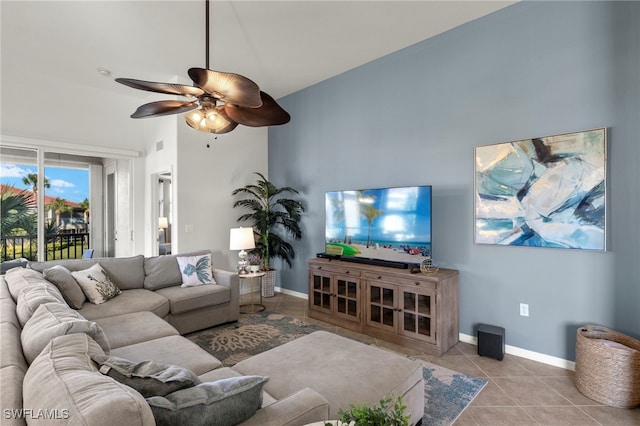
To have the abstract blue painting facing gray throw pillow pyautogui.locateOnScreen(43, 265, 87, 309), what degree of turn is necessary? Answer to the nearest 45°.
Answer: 0° — it already faces it

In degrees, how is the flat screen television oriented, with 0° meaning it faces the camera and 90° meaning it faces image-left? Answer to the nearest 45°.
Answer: approximately 45°

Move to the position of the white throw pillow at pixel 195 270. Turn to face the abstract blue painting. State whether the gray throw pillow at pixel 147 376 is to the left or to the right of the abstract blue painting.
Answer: right

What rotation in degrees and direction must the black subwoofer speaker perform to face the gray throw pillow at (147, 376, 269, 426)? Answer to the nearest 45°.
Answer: approximately 45° to its left

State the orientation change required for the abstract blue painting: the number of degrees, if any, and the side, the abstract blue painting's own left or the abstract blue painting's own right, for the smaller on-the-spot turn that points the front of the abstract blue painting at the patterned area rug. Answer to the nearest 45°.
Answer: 0° — it already faces it

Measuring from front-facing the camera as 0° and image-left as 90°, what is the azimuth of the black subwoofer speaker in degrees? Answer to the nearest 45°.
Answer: approximately 45°

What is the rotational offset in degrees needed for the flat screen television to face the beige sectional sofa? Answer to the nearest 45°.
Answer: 0° — it already faces it

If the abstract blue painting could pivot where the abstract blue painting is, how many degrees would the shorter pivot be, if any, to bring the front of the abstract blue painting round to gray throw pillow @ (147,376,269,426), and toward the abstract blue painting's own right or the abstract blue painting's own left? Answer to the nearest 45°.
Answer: approximately 45° to the abstract blue painting's own left

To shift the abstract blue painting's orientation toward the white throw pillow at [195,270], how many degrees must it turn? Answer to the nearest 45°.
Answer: approximately 45° to its right

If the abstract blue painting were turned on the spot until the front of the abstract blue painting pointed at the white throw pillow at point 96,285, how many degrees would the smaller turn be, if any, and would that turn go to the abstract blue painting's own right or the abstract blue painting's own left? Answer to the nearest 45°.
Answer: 0° — it already faces it

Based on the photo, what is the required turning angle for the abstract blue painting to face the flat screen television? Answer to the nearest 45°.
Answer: approximately 45° to its right
